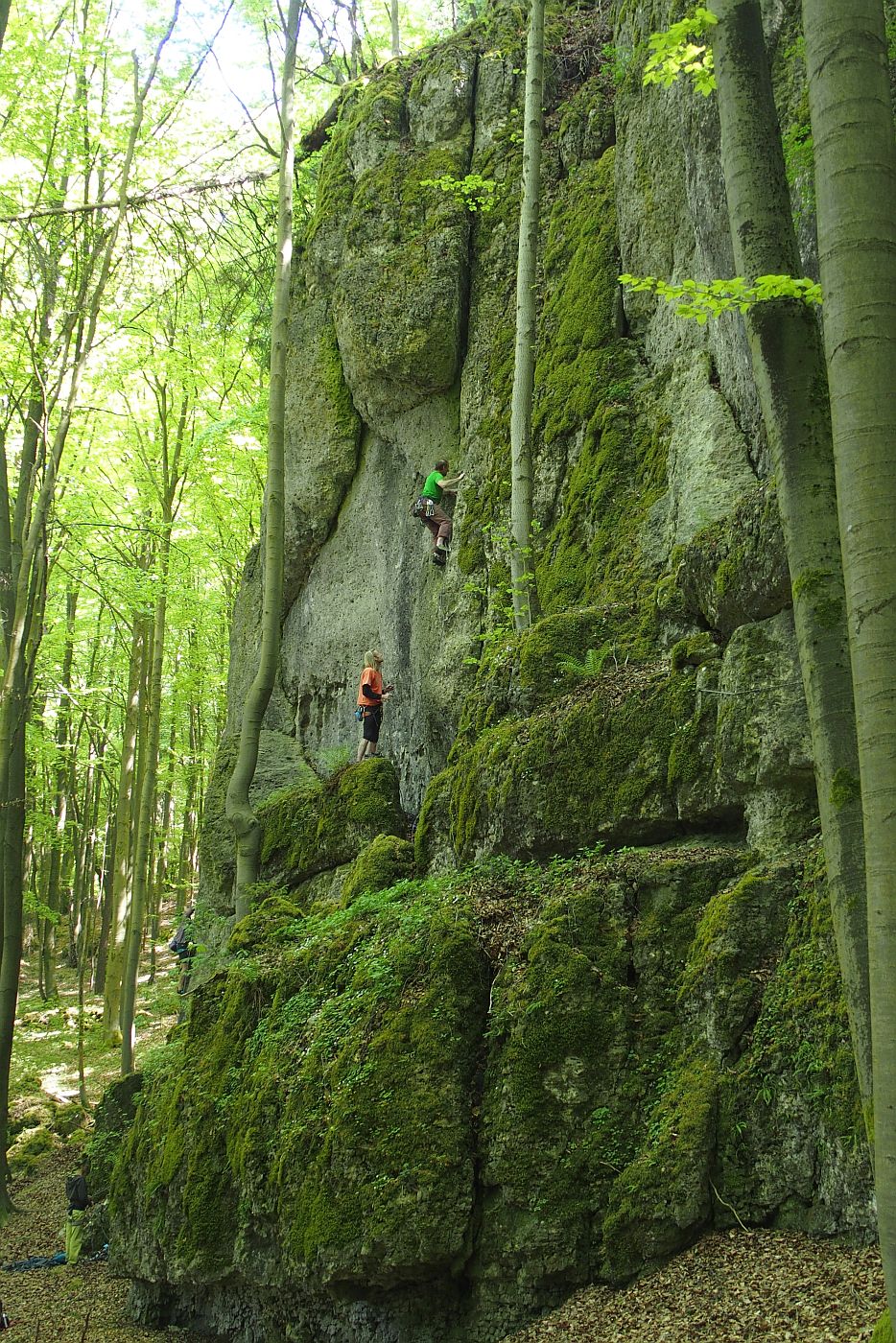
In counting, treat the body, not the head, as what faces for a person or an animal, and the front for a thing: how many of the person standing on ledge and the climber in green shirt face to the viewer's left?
0

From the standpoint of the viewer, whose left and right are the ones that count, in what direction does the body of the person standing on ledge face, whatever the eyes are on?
facing to the right of the viewer

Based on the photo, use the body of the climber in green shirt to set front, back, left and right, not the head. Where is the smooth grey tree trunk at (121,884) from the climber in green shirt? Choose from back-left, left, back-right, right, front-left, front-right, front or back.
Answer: left

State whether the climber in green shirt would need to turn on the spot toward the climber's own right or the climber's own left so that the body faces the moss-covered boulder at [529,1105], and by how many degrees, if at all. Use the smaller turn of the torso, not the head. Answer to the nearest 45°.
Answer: approximately 135° to the climber's own right

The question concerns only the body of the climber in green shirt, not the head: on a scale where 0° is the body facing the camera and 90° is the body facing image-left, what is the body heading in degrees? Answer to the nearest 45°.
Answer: approximately 225°

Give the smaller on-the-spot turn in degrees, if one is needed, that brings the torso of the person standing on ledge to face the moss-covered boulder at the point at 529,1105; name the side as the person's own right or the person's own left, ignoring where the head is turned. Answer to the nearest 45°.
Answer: approximately 90° to the person's own right

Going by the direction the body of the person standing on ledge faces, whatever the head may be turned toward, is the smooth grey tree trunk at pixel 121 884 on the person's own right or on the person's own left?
on the person's own left

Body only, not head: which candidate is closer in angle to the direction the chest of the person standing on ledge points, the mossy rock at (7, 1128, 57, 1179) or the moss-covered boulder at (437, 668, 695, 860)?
the moss-covered boulder

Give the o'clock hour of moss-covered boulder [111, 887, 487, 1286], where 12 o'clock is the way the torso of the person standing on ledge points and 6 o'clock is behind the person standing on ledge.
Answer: The moss-covered boulder is roughly at 3 o'clock from the person standing on ledge.

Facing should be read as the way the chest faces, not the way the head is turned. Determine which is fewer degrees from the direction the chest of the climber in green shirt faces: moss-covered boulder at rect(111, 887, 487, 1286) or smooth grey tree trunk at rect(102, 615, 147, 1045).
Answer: the smooth grey tree trunk

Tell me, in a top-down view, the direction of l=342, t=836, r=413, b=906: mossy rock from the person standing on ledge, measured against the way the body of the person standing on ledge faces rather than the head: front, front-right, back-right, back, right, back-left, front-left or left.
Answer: right

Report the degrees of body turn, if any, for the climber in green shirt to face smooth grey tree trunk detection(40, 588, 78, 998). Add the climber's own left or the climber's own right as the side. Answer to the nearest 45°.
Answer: approximately 90° to the climber's own left
